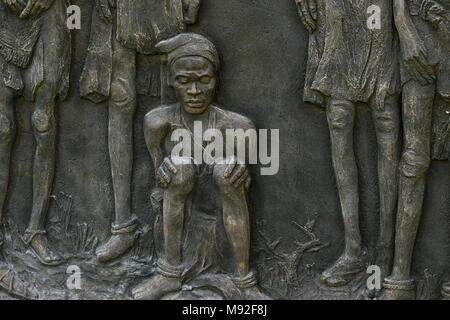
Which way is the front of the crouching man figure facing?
toward the camera
